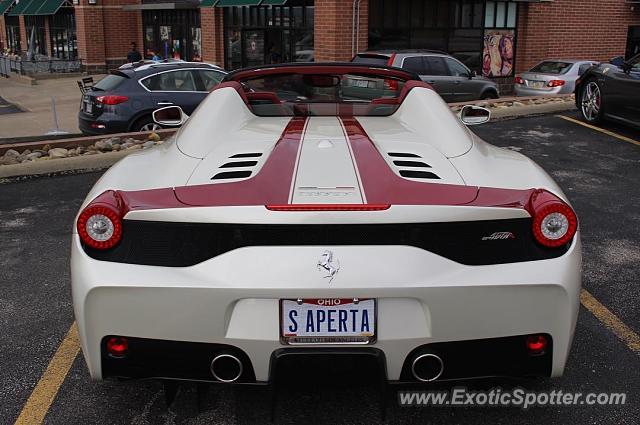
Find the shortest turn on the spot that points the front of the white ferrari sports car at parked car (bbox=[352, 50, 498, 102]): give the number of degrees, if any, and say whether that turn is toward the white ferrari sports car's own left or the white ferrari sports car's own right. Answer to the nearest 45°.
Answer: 0° — it already faces it

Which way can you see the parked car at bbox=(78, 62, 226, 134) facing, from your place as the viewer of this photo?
facing away from the viewer and to the right of the viewer

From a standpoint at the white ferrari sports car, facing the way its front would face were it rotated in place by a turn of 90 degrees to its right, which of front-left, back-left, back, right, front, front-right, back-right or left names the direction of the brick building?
left

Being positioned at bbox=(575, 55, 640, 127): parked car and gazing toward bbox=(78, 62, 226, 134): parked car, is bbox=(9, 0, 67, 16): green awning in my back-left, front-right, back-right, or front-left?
front-right

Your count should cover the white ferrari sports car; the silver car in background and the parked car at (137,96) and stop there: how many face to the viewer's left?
0

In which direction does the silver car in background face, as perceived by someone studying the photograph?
facing away from the viewer and to the right of the viewer

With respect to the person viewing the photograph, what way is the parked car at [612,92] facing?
facing away from the viewer and to the left of the viewer

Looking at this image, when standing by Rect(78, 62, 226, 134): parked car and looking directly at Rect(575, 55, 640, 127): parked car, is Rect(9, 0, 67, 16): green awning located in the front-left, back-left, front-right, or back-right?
back-left

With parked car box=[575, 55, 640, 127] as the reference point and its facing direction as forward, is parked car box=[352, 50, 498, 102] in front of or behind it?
in front

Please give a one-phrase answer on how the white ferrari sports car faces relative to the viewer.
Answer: facing away from the viewer
